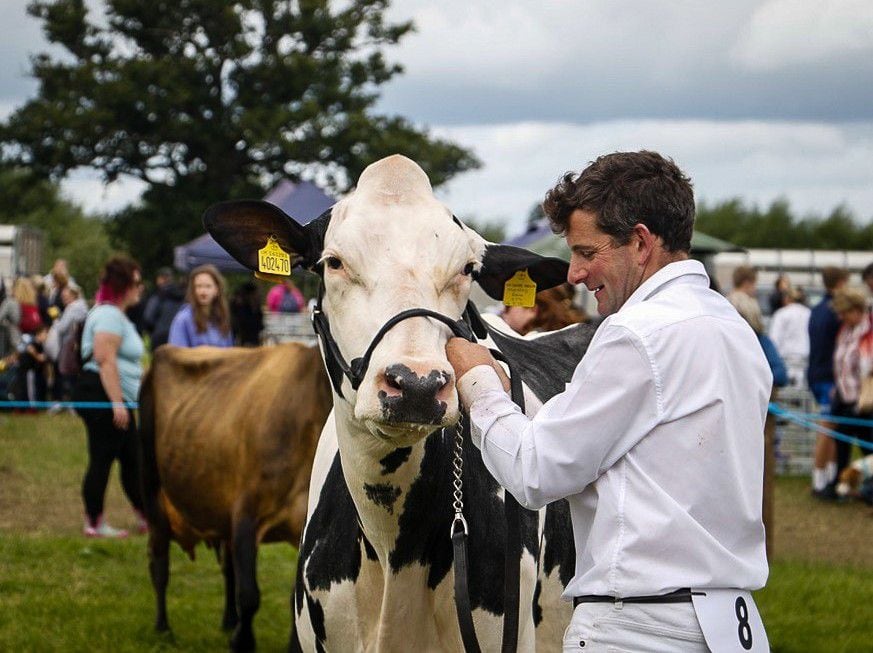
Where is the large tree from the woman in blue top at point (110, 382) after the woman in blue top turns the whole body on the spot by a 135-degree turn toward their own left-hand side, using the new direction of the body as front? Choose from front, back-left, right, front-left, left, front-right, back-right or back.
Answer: front-right

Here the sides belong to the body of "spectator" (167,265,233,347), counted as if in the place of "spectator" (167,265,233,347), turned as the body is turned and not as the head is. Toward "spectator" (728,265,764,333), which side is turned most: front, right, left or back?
left

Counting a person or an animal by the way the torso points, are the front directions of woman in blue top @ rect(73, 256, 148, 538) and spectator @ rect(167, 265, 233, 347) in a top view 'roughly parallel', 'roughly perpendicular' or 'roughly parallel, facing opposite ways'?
roughly perpendicular

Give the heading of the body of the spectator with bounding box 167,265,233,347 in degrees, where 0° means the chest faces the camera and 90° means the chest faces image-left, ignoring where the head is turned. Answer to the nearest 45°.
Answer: approximately 0°

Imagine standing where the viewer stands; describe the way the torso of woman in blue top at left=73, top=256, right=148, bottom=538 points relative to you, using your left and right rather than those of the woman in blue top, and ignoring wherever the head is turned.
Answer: facing to the right of the viewer

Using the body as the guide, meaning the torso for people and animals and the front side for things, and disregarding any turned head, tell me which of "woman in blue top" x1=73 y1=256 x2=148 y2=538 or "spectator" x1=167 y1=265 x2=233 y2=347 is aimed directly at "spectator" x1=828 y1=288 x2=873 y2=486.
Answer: the woman in blue top

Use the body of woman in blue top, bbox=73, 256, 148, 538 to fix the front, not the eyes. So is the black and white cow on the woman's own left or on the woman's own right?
on the woman's own right

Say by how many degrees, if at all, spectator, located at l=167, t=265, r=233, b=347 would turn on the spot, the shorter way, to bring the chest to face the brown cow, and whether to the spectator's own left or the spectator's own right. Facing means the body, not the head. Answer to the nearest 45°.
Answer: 0° — they already face it
